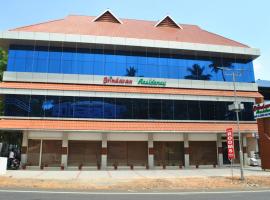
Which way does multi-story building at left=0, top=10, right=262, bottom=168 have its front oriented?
toward the camera

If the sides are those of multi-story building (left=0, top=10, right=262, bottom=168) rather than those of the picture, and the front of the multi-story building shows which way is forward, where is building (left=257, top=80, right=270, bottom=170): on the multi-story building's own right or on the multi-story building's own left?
on the multi-story building's own left
